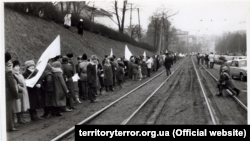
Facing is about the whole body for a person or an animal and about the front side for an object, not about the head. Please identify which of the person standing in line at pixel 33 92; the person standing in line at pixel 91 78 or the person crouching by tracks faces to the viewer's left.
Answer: the person crouching by tracks

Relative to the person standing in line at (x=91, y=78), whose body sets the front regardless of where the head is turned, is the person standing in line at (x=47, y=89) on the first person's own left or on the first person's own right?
on the first person's own right

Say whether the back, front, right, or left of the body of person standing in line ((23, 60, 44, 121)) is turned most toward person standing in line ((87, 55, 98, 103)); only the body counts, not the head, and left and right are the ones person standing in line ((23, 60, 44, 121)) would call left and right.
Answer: left

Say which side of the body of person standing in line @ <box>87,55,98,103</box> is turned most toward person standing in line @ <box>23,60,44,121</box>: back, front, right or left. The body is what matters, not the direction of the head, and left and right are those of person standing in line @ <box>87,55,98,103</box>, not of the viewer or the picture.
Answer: right

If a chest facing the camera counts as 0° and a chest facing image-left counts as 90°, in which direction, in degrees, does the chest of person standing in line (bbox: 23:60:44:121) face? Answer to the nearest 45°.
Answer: approximately 315°

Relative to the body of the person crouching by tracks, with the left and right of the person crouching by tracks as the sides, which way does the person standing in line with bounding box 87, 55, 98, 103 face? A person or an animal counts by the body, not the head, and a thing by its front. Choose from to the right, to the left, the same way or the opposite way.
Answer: the opposite way

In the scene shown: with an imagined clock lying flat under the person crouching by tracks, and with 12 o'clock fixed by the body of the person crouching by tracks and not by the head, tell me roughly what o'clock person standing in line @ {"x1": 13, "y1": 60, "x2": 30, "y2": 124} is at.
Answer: The person standing in line is roughly at 11 o'clock from the person crouching by tracks.

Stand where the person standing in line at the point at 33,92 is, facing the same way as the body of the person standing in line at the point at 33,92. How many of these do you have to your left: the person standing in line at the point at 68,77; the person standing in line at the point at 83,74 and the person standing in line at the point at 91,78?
3

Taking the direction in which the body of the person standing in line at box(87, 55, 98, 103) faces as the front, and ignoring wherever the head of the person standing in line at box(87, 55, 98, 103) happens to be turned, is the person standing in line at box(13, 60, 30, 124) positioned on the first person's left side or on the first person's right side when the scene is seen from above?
on the first person's right side

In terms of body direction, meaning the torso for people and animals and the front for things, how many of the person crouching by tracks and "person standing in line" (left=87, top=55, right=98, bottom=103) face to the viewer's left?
1

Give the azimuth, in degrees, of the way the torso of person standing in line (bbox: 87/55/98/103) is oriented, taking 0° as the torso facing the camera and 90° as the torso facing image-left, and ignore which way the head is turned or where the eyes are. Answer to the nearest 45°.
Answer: approximately 315°
